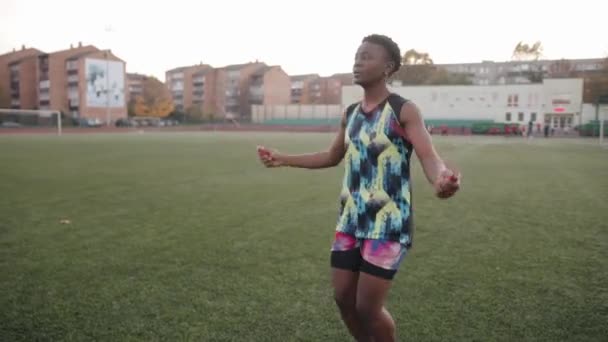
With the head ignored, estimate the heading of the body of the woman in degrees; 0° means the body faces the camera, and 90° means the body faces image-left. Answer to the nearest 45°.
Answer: approximately 45°
